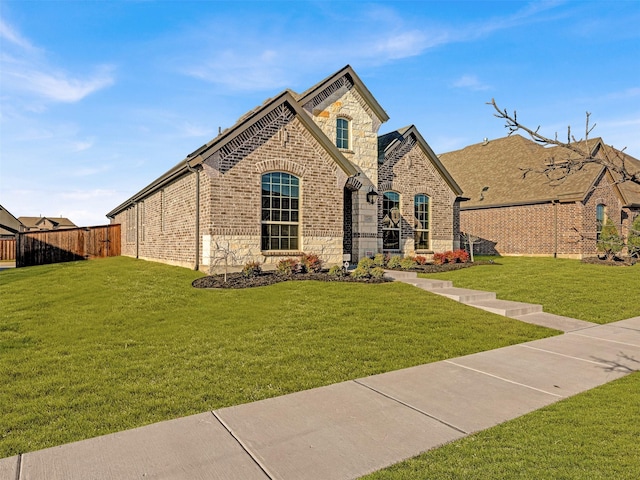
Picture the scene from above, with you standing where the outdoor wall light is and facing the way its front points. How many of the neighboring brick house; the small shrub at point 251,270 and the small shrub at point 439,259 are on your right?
1

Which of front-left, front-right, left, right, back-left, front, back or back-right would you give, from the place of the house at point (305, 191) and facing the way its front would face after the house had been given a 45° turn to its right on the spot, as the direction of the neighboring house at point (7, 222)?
back-right

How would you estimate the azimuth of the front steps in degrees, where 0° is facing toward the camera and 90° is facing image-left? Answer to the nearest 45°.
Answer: approximately 315°

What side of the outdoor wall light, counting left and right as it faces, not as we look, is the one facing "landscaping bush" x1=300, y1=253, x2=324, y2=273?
right

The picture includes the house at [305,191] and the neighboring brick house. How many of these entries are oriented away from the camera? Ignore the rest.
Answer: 0

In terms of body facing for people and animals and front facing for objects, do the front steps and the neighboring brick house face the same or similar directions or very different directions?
same or similar directions

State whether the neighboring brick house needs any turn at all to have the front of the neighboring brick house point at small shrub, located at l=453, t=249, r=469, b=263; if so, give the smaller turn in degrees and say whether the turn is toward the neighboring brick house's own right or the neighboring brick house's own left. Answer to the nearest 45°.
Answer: approximately 45° to the neighboring brick house's own right

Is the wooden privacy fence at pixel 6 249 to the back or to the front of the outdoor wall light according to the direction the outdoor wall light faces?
to the back

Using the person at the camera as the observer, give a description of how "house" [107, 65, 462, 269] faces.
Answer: facing the viewer and to the right of the viewer

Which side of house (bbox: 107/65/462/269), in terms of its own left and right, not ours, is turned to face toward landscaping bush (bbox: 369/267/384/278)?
front

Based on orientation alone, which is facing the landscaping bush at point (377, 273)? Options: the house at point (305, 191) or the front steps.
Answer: the house

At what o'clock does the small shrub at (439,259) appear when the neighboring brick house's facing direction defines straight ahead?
The small shrub is roughly at 2 o'clock from the neighboring brick house.

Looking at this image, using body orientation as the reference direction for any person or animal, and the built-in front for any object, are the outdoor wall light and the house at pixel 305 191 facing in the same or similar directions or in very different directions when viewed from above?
same or similar directions

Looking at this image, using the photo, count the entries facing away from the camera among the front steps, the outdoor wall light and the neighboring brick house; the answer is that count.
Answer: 0
